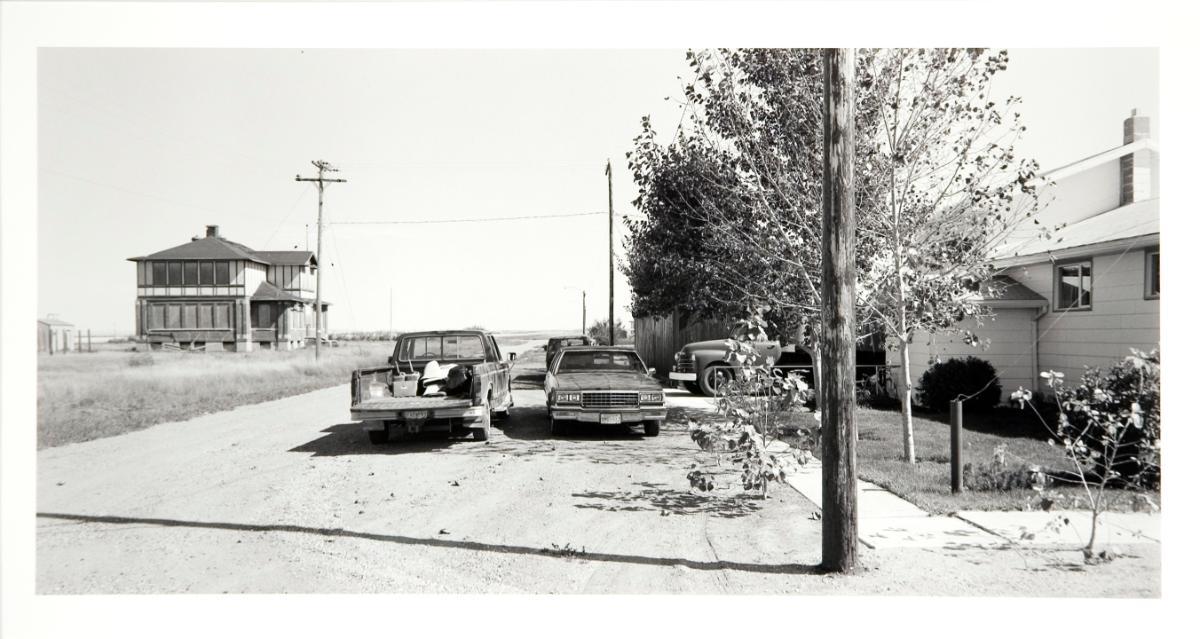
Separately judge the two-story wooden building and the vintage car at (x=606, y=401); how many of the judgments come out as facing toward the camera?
2

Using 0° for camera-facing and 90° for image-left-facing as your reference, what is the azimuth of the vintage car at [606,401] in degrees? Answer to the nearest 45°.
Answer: approximately 0°

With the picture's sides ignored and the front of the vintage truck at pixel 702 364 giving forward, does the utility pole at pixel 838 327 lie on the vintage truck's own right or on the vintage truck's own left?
on the vintage truck's own left

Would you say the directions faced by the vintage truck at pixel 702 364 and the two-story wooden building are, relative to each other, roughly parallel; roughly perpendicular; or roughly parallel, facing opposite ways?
roughly perpendicular

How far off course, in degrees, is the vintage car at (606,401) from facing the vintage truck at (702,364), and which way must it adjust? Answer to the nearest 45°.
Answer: approximately 180°

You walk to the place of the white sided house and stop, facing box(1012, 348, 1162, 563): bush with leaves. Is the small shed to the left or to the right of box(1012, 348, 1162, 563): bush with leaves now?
right

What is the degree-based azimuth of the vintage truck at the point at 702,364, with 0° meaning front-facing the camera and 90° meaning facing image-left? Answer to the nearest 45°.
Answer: approximately 45°

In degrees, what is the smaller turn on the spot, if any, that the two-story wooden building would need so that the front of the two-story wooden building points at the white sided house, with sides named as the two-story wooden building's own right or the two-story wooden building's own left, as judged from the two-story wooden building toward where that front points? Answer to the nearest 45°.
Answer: approximately 45° to the two-story wooden building's own left
